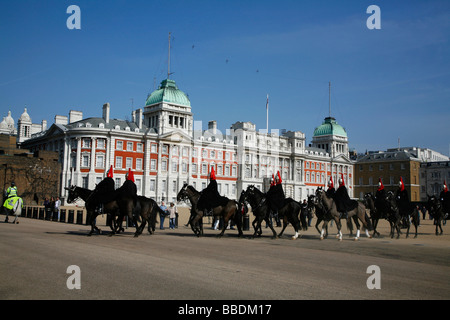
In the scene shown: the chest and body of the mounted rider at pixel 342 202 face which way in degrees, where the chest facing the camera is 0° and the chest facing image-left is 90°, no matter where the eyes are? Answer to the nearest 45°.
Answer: approximately 90°

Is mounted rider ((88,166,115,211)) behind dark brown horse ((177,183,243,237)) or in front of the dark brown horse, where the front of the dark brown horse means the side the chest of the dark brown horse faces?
in front

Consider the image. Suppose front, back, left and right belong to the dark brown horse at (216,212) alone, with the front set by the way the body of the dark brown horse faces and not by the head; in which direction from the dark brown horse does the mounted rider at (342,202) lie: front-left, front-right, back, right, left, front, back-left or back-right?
back

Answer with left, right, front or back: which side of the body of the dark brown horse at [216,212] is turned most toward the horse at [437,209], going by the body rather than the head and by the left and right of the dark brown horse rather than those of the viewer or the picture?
back

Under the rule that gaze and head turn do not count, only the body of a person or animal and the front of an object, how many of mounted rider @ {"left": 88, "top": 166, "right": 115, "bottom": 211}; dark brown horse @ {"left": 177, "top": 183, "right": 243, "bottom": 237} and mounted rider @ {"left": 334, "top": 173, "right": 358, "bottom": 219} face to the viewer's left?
3

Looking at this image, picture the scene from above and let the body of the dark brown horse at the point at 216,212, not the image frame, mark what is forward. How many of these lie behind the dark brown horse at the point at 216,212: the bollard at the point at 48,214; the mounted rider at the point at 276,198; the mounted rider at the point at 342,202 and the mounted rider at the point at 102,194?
2

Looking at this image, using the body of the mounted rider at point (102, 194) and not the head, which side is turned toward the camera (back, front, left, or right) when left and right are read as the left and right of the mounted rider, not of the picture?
left

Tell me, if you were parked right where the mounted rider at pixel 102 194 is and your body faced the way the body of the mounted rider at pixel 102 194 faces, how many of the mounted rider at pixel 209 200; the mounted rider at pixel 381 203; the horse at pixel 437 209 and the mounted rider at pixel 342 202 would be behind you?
4

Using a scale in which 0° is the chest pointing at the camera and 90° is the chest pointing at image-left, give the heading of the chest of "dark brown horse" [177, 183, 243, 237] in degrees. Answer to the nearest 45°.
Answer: approximately 90°

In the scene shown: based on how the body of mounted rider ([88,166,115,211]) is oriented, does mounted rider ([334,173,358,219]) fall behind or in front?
behind

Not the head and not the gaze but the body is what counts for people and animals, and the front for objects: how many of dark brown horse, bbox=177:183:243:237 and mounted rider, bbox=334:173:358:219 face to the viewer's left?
2

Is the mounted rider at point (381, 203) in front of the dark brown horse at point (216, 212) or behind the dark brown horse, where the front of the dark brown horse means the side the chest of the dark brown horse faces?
behind
